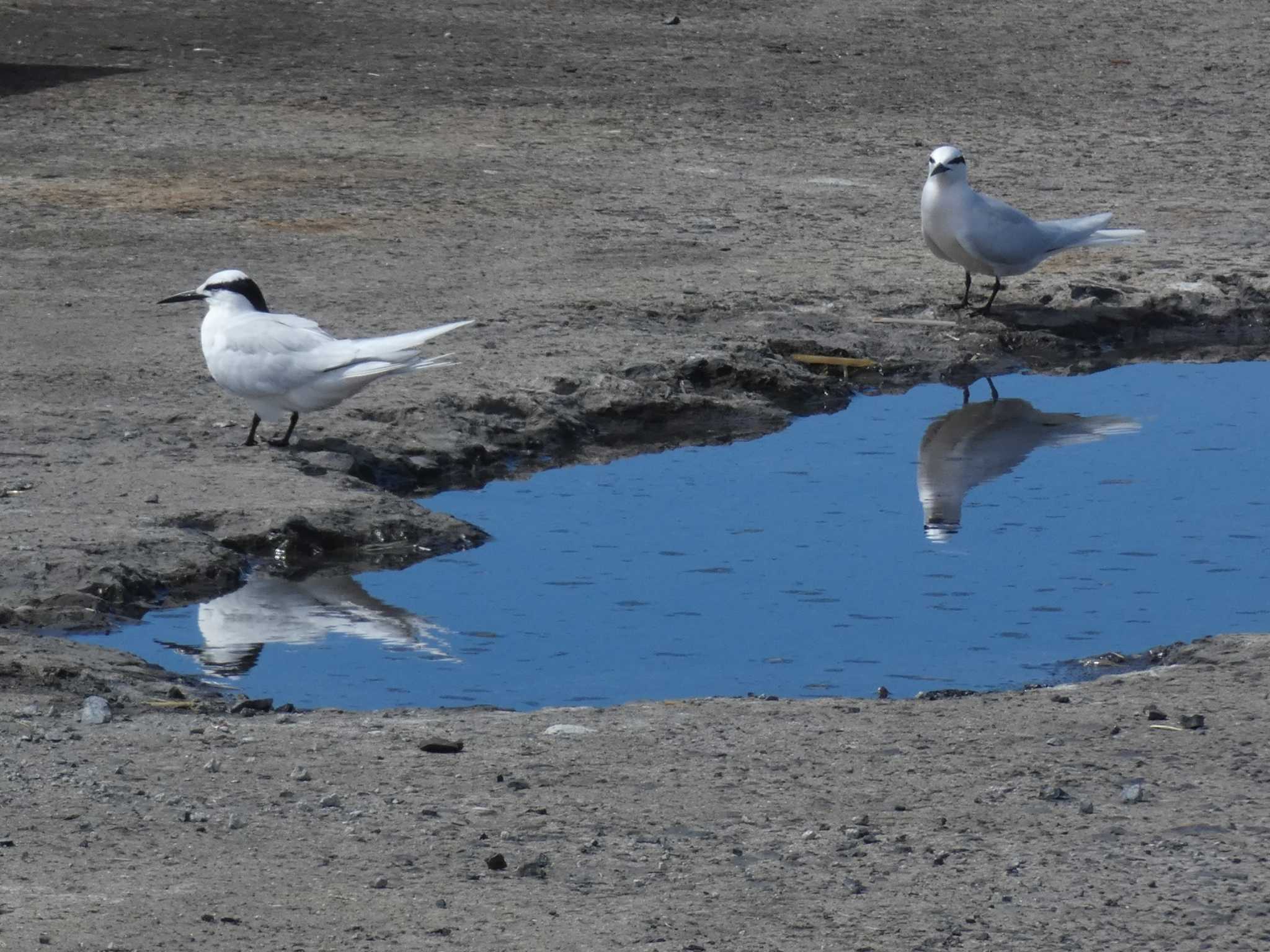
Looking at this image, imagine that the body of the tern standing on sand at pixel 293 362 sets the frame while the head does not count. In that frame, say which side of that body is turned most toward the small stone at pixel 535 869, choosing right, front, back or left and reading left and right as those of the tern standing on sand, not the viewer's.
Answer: left

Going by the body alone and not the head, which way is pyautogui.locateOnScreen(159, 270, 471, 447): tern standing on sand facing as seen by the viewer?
to the viewer's left

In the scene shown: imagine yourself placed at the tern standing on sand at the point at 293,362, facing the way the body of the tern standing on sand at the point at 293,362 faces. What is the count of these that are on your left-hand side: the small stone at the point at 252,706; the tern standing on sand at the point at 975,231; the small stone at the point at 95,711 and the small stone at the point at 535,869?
3

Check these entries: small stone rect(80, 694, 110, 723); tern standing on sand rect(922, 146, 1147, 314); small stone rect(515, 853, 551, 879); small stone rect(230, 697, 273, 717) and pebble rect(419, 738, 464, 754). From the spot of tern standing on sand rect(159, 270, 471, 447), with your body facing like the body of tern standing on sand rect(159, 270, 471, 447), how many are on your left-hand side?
4

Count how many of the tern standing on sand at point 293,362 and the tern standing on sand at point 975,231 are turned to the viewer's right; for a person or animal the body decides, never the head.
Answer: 0

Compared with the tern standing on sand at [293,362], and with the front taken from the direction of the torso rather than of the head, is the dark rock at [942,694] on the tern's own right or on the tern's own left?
on the tern's own left

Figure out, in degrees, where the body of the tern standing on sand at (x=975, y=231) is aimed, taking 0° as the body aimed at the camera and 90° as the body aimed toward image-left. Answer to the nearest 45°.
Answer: approximately 45°

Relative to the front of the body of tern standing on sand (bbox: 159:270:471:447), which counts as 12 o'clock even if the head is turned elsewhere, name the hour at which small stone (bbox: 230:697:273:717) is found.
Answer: The small stone is roughly at 9 o'clock from the tern standing on sand.

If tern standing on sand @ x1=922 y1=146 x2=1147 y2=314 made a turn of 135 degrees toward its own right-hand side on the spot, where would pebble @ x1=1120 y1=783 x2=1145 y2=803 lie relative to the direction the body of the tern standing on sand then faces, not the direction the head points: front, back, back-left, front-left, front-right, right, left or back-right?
back

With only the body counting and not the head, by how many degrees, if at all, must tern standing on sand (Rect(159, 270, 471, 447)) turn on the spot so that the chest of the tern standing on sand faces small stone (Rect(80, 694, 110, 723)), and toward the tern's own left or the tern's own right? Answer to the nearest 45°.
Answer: approximately 90° to the tern's own left

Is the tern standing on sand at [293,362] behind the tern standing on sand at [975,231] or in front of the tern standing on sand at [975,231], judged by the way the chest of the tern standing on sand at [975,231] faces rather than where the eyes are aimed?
in front

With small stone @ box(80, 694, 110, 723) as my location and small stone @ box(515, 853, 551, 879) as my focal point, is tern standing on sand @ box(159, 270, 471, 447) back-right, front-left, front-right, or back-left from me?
back-left

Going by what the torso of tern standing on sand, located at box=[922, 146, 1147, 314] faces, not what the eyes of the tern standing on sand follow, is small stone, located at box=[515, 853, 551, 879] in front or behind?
in front

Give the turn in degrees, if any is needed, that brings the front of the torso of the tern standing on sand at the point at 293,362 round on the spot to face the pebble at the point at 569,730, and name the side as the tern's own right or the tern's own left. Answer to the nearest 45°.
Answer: approximately 90° to the tern's own left

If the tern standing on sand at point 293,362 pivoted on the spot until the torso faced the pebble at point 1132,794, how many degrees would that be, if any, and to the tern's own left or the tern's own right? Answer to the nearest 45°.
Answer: approximately 135° to the tern's own left
